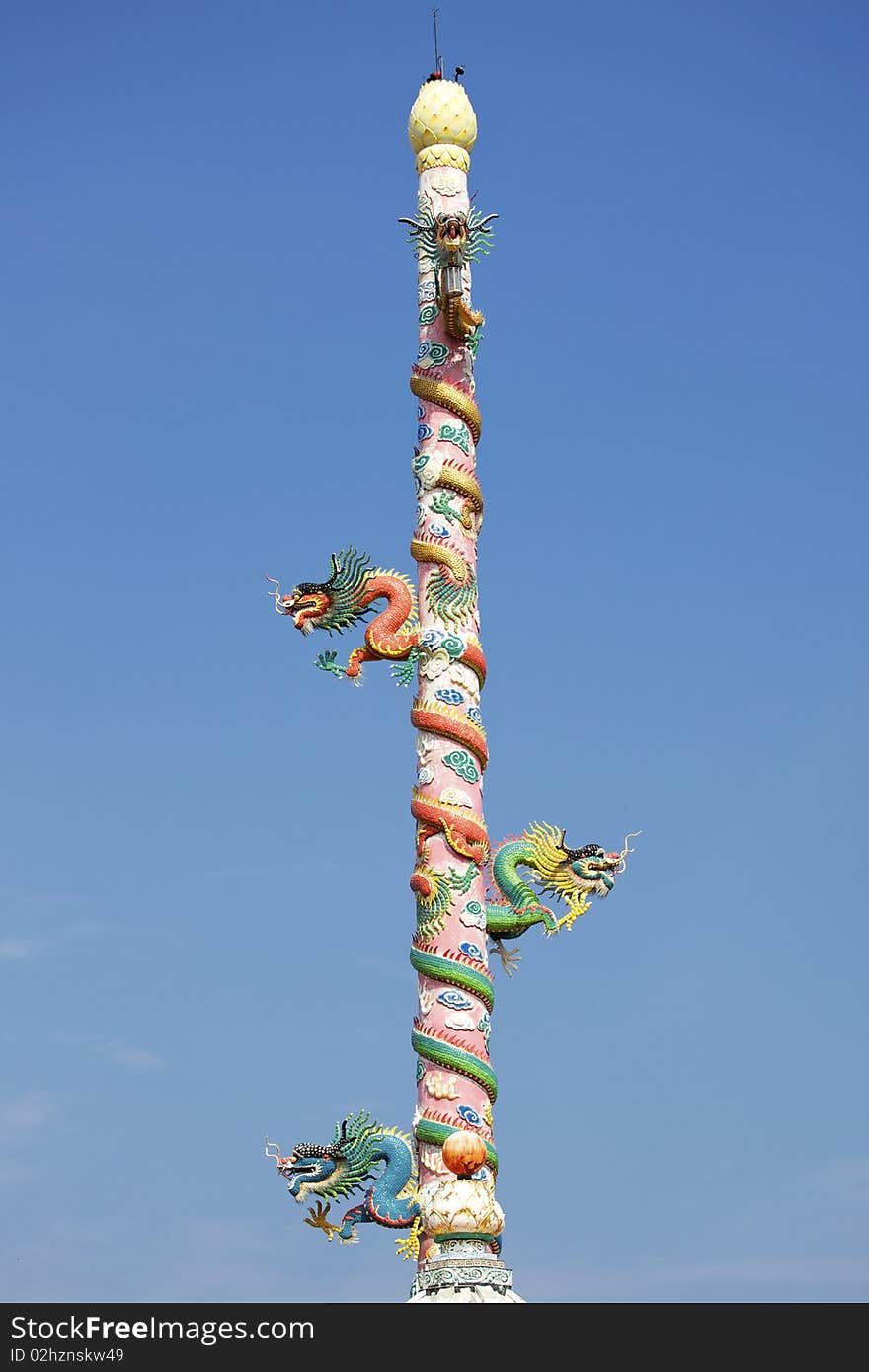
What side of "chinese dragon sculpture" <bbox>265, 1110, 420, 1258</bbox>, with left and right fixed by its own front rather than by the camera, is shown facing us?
left
